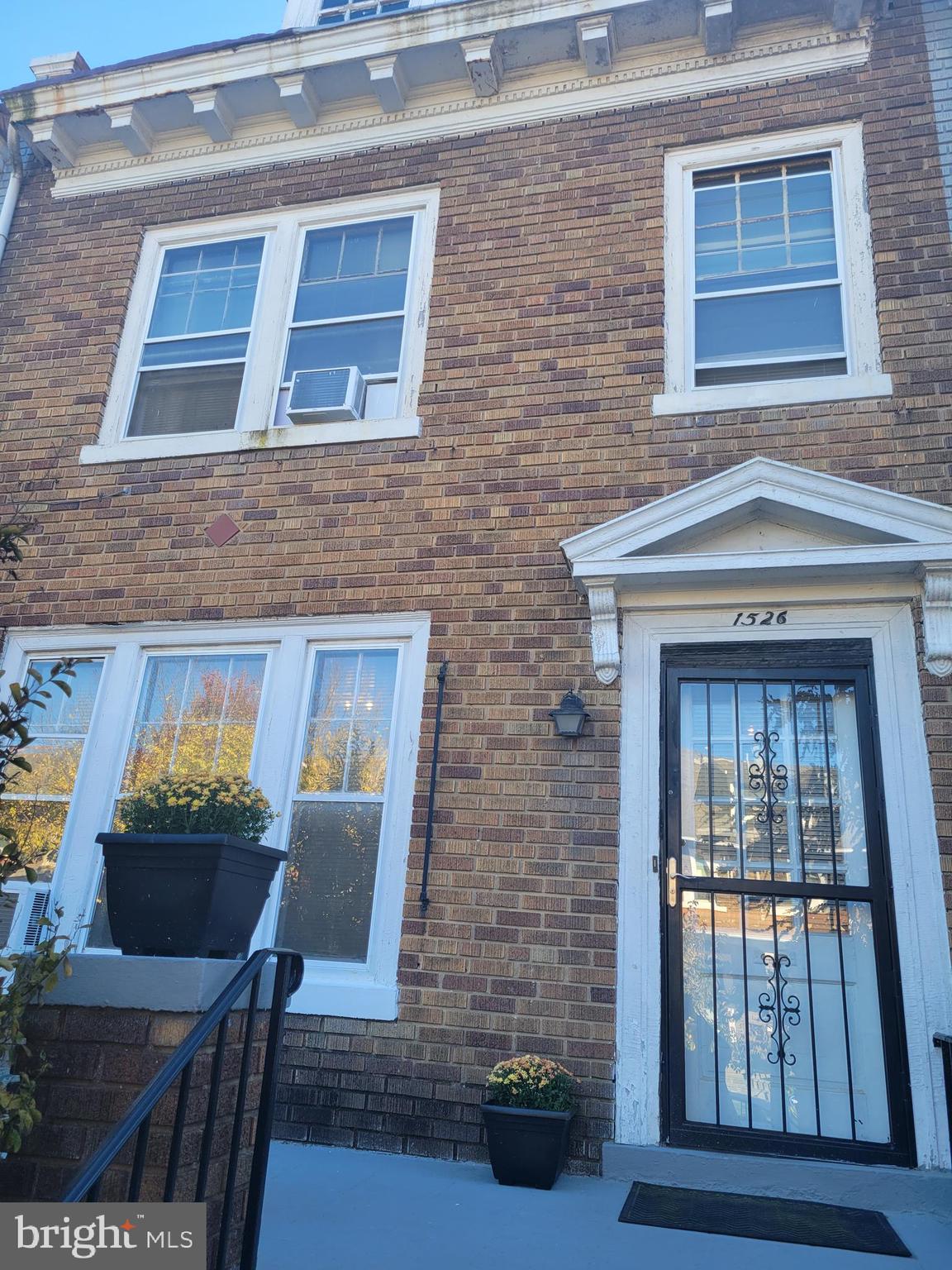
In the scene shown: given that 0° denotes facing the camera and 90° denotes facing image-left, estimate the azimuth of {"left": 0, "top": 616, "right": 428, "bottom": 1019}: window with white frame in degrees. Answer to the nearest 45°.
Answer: approximately 0°

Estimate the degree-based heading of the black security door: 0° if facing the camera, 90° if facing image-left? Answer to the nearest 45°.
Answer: approximately 0°

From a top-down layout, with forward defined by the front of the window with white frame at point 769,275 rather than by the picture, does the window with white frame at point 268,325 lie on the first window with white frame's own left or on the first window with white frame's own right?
on the first window with white frame's own right

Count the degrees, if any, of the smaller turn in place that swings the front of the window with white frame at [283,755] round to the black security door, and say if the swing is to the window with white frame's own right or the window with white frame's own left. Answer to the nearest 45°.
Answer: approximately 45° to the window with white frame's own left
